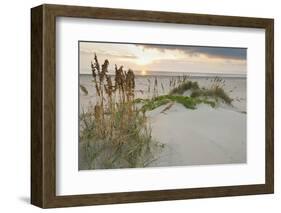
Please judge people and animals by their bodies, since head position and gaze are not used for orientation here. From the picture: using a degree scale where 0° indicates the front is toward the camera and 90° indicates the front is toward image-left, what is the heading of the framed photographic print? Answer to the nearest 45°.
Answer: approximately 315°
